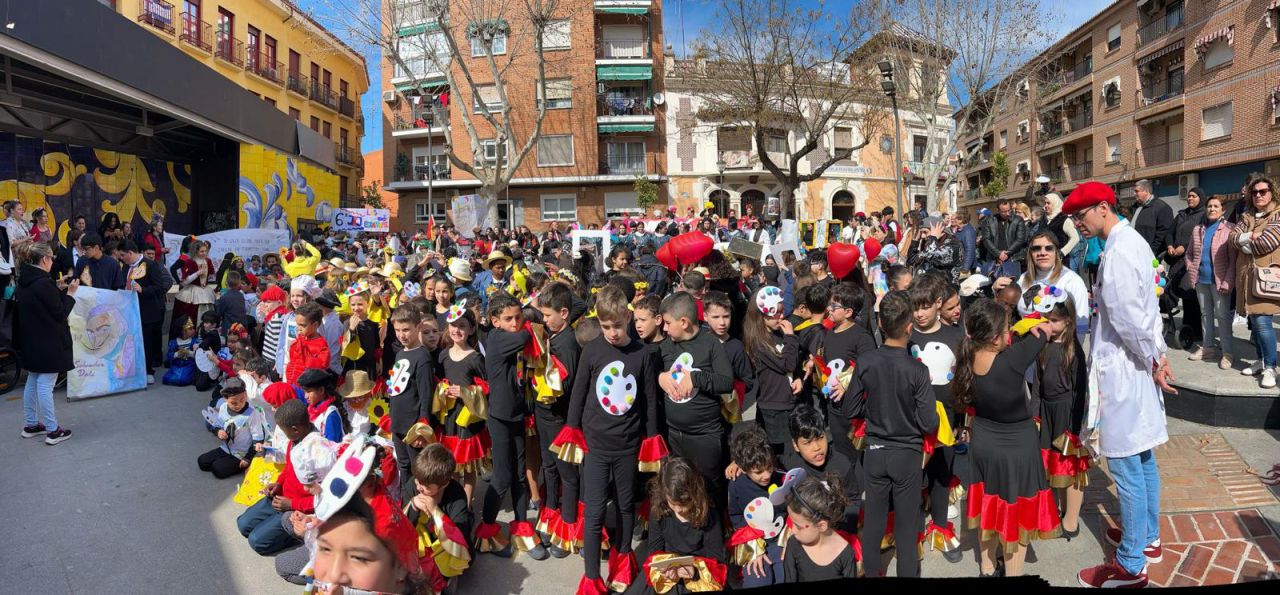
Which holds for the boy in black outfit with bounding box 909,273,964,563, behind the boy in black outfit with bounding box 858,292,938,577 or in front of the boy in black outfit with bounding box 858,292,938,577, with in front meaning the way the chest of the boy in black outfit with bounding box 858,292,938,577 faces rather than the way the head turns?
in front

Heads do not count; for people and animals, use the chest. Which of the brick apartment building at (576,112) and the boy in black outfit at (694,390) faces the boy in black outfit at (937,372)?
the brick apartment building

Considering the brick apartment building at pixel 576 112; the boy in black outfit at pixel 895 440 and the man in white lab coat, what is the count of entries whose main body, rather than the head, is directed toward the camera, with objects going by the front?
1

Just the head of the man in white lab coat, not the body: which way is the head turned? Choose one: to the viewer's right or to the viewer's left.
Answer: to the viewer's left

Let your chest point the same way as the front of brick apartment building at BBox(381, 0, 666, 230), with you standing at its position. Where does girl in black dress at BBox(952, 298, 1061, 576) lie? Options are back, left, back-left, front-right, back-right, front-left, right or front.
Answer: front

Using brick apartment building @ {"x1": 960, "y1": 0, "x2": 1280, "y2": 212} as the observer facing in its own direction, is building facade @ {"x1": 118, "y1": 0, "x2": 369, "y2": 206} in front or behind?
in front

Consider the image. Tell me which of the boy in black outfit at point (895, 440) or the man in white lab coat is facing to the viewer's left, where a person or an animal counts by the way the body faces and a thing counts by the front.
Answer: the man in white lab coat

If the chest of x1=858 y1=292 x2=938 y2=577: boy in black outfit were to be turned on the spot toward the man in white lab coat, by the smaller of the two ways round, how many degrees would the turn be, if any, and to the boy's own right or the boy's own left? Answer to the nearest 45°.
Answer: approximately 90° to the boy's own right

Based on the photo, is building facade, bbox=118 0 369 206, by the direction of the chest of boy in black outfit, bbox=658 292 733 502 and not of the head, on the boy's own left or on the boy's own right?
on the boy's own right

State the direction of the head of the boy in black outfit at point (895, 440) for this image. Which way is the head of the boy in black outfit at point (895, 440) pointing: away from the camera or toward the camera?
away from the camera

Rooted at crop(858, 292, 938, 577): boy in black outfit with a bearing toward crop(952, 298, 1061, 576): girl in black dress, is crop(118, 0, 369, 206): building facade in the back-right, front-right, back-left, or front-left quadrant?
back-left

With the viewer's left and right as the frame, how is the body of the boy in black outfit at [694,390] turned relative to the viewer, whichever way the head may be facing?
facing the viewer and to the left of the viewer

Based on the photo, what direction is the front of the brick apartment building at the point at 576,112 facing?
toward the camera

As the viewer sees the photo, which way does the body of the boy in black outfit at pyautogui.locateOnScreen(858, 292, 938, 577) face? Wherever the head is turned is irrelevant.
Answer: away from the camera

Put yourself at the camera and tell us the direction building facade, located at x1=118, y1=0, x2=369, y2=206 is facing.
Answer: facing the viewer and to the right of the viewer

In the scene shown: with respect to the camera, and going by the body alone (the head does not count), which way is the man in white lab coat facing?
to the viewer's left
